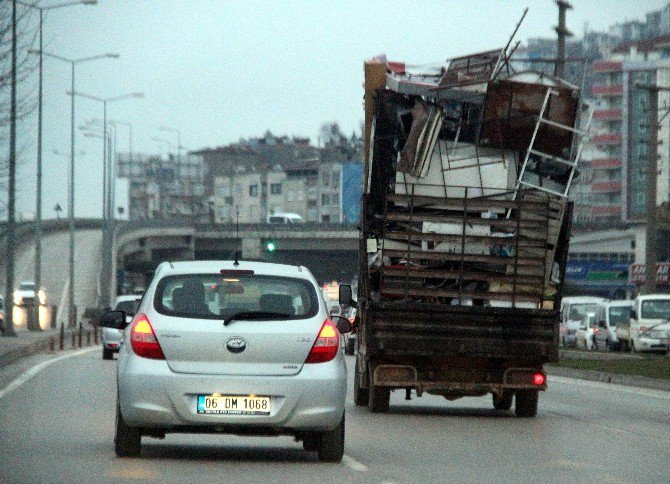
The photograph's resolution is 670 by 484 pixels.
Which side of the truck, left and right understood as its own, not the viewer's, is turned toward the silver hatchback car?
back

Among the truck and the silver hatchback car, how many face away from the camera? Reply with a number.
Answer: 2

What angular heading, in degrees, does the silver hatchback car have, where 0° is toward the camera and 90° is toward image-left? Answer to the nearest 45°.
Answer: approximately 180°

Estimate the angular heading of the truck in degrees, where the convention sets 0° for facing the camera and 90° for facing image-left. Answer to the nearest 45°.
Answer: approximately 180°
